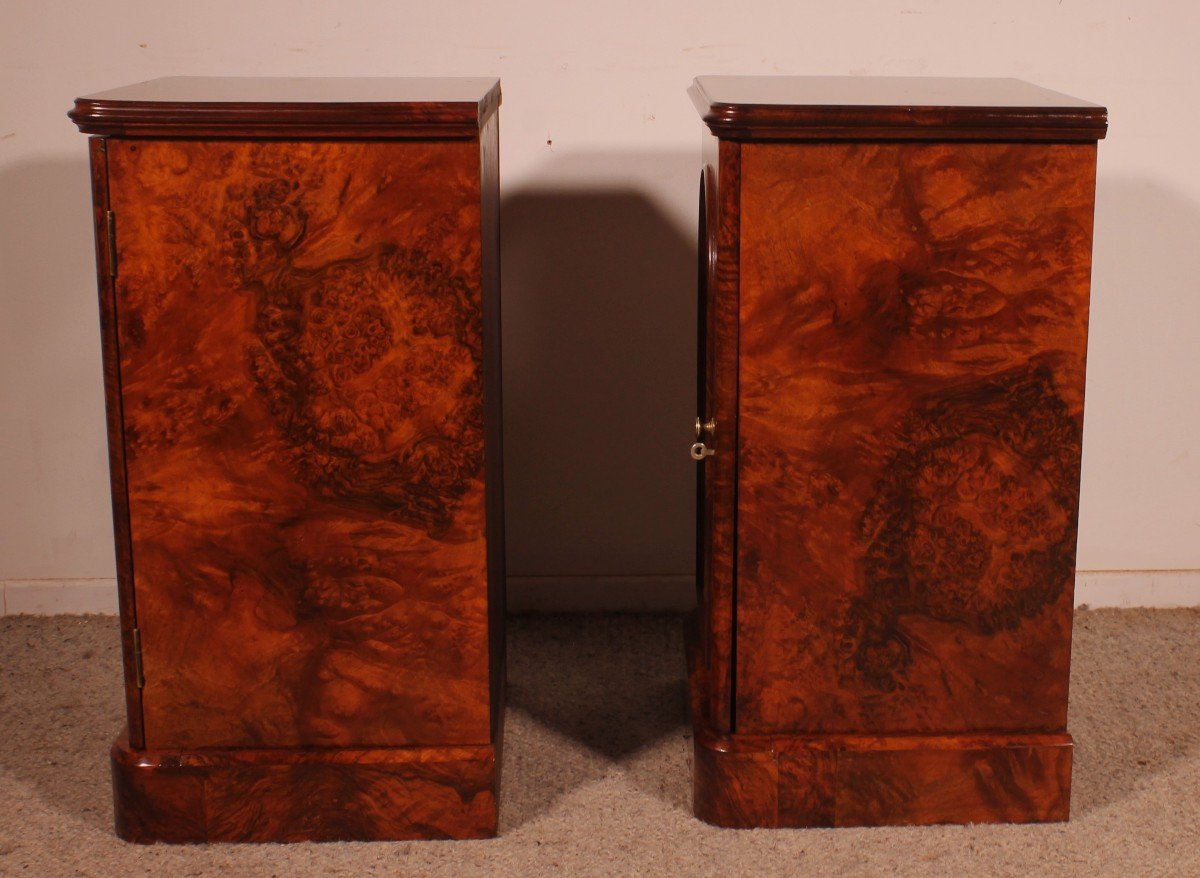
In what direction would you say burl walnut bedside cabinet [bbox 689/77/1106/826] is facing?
to the viewer's left

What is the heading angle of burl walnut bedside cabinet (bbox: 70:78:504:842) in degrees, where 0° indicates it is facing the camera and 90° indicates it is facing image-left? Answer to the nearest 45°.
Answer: approximately 90°

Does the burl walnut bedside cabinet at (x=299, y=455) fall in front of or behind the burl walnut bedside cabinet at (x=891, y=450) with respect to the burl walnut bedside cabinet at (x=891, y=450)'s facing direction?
in front

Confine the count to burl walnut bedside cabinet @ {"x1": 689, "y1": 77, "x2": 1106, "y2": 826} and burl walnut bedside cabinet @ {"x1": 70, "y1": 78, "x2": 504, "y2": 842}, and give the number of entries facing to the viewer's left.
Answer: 2

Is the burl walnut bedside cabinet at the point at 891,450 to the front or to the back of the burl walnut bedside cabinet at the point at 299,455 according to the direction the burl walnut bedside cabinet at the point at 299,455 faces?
to the back
